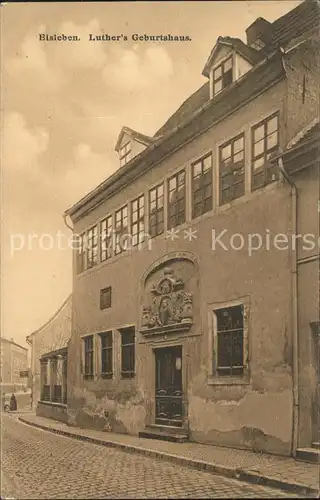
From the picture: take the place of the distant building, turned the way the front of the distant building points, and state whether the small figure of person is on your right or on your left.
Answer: on your right

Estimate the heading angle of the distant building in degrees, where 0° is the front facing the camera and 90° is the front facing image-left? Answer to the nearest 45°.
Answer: approximately 315°

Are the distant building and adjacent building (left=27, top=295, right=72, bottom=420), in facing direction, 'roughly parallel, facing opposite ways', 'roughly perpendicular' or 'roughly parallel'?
roughly perpendicular
